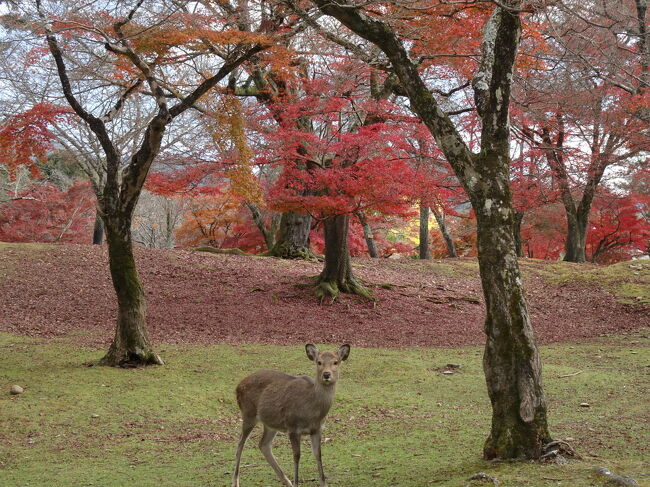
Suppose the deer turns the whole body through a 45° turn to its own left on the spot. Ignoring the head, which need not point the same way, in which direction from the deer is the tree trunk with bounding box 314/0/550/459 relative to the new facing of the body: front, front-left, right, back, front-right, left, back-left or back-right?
front

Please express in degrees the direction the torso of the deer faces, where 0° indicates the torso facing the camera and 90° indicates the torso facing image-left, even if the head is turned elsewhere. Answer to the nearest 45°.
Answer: approximately 315°

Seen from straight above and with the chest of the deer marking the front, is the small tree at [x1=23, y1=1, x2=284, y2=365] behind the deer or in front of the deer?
behind
